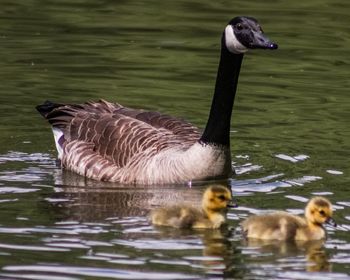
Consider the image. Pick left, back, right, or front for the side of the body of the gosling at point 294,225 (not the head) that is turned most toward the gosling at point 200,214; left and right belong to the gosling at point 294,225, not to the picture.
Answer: back

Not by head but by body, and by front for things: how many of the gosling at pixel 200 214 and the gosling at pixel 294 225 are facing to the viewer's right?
2

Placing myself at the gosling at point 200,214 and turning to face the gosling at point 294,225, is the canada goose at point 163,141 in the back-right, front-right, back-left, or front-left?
back-left

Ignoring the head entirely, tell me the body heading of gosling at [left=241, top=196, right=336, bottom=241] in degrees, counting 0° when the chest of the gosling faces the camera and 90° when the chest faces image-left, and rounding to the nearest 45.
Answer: approximately 270°

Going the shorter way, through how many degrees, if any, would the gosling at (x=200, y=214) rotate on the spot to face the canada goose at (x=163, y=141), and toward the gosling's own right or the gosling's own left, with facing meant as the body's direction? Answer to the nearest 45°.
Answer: approximately 90° to the gosling's own left

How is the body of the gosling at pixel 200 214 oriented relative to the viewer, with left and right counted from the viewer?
facing to the right of the viewer

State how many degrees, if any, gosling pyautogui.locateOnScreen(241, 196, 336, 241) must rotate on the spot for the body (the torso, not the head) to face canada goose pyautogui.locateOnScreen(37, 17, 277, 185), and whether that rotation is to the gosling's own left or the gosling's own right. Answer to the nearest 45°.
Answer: approximately 135° to the gosling's own left

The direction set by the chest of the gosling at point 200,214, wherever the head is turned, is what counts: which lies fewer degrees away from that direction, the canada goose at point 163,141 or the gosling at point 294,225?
the gosling
